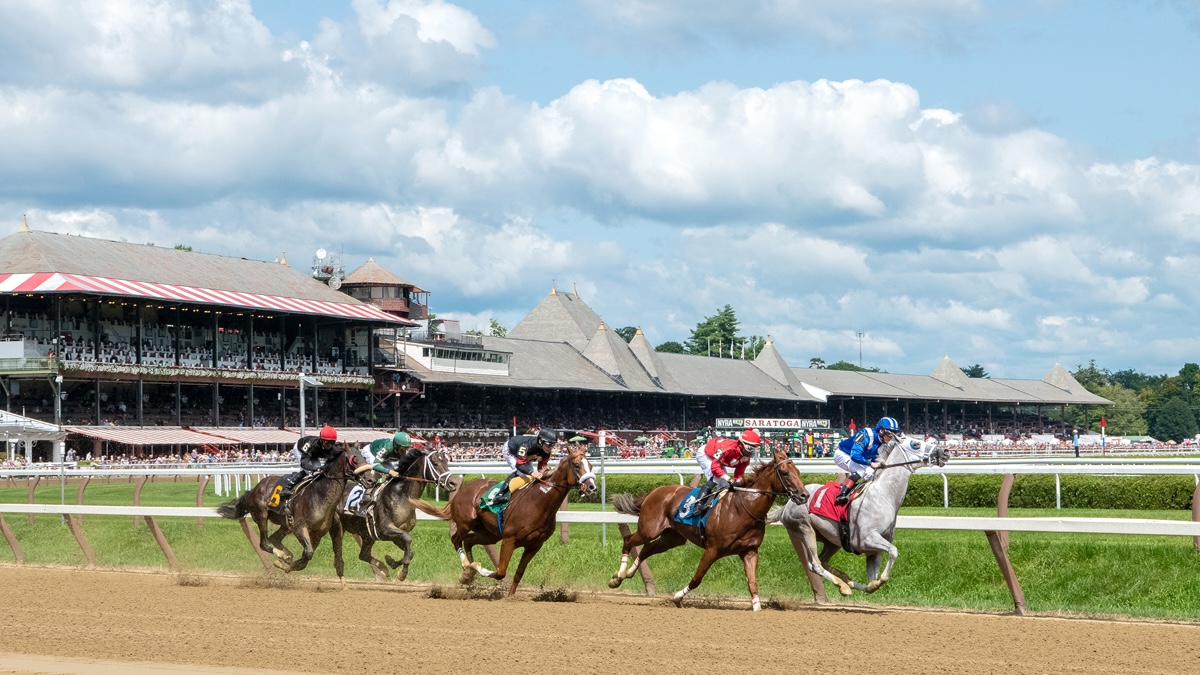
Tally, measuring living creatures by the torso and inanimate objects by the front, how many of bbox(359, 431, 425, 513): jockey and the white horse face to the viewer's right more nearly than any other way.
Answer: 2

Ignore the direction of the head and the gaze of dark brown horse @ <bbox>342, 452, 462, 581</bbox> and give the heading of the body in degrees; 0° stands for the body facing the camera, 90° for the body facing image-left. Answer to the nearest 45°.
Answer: approximately 315°

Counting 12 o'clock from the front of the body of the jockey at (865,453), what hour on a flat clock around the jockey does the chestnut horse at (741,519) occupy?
The chestnut horse is roughly at 6 o'clock from the jockey.

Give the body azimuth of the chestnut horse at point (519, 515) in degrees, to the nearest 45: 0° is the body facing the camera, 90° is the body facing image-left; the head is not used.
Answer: approximately 315°

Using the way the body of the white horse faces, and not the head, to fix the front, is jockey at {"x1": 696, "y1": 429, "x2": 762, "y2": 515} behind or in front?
behind

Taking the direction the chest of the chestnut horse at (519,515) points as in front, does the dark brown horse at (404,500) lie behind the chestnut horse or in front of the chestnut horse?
behind

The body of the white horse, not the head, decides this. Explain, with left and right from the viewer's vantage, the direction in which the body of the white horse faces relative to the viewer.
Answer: facing to the right of the viewer

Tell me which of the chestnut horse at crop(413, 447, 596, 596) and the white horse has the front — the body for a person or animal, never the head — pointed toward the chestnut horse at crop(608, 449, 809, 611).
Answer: the chestnut horse at crop(413, 447, 596, 596)

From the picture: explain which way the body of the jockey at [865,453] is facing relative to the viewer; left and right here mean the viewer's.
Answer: facing to the right of the viewer

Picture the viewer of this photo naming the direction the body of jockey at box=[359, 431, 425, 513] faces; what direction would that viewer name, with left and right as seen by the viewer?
facing to the right of the viewer

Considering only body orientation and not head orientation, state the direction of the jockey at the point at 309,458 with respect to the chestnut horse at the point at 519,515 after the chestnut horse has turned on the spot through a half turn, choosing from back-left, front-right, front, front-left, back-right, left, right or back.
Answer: front

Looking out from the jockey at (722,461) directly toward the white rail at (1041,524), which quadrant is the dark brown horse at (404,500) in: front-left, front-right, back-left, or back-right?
back-left
